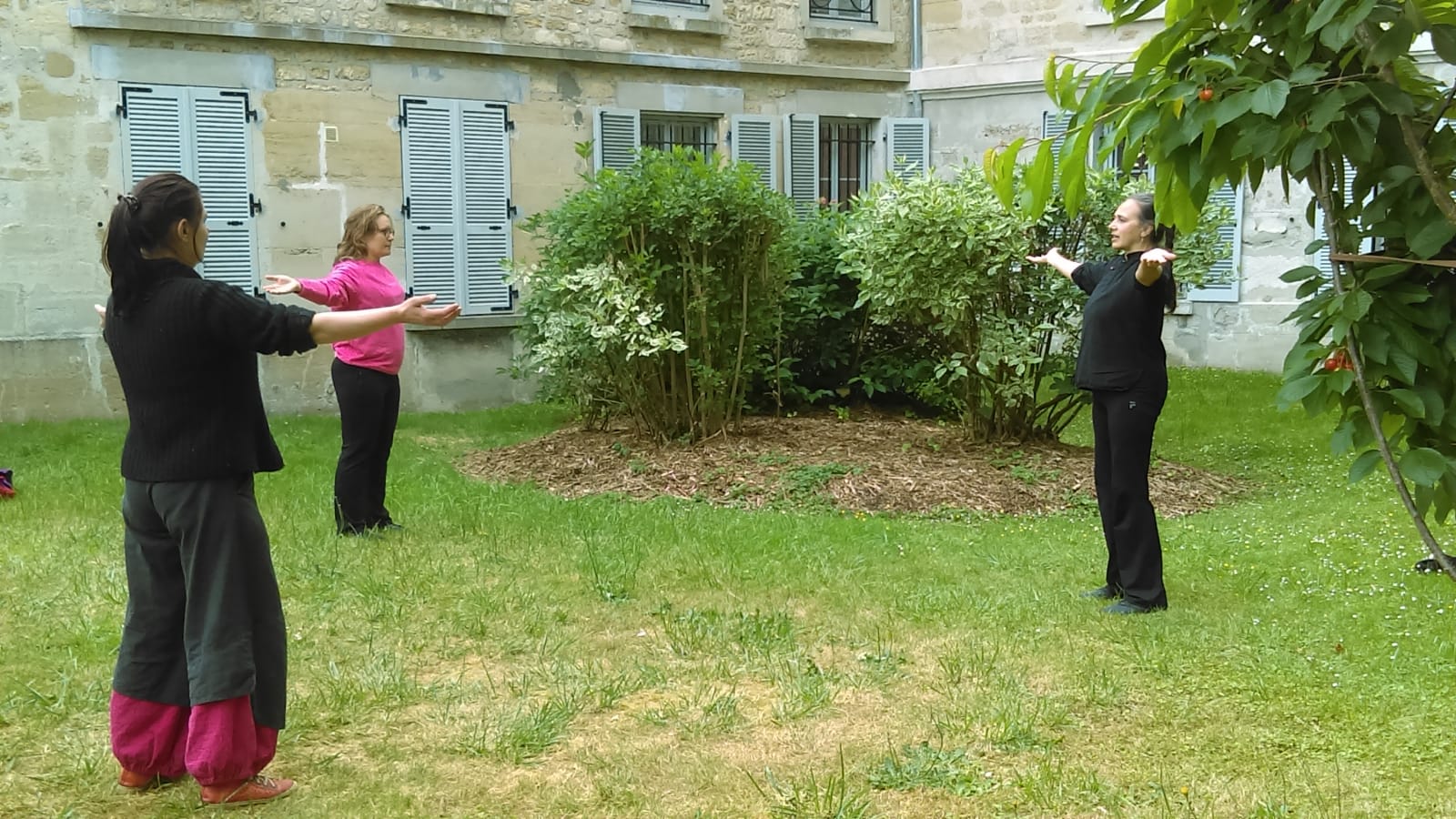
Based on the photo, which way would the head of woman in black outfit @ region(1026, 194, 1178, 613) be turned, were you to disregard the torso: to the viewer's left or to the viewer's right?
to the viewer's left

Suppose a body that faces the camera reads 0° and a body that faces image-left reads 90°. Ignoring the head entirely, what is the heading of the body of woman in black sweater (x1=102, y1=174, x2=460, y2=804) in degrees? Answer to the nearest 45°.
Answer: approximately 225°

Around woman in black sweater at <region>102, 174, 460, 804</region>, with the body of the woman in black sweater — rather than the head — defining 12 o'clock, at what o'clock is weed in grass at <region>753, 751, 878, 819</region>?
The weed in grass is roughly at 2 o'clock from the woman in black sweater.

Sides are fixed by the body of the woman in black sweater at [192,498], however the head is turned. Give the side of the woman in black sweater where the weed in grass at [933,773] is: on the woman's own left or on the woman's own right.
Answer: on the woman's own right

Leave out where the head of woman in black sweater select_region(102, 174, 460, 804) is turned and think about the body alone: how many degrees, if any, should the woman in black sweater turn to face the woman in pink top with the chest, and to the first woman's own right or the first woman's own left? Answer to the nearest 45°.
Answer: approximately 45° to the first woman's own left

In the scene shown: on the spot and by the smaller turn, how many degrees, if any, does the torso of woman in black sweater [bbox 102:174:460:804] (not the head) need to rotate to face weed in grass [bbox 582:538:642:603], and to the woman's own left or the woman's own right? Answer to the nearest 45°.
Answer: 0° — they already face it

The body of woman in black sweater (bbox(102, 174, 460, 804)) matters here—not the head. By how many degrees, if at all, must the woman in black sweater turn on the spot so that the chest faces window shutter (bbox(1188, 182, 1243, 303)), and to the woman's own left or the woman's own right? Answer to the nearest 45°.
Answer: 0° — they already face it
